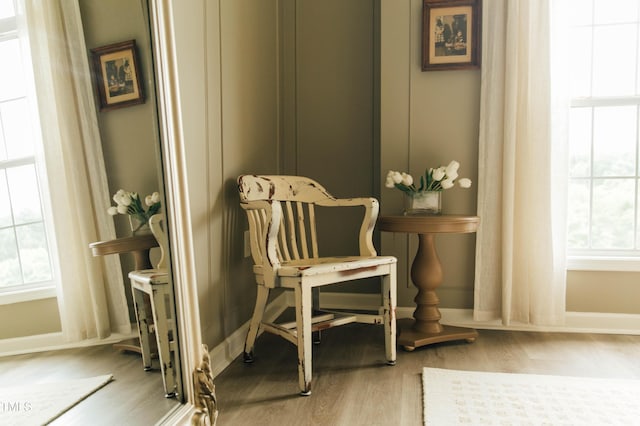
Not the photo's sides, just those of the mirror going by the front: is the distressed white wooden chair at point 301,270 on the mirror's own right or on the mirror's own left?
on the mirror's own left

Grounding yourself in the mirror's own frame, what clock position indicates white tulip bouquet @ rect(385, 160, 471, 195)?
The white tulip bouquet is roughly at 10 o'clock from the mirror.

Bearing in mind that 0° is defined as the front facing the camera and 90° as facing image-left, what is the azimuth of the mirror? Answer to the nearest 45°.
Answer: approximately 315°

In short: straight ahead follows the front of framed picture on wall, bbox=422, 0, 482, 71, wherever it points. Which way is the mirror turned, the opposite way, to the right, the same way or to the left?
to the left

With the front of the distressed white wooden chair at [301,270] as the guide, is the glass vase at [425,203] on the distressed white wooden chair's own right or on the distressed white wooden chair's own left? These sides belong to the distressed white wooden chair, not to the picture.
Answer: on the distressed white wooden chair's own left

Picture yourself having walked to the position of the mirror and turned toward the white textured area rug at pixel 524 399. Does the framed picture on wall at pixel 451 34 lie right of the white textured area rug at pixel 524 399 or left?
left

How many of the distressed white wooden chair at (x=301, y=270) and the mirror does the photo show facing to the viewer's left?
0

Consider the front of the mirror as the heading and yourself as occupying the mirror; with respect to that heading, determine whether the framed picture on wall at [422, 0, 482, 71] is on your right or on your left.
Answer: on your left

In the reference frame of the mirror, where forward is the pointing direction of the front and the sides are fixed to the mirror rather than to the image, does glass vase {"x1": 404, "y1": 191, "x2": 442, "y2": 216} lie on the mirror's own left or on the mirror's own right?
on the mirror's own left

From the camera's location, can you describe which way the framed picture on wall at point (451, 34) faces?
facing the viewer

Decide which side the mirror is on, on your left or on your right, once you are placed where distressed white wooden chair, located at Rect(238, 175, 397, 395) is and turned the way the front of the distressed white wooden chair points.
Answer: on your right

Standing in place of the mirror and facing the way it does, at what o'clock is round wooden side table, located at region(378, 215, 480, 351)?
The round wooden side table is roughly at 10 o'clock from the mirror.
